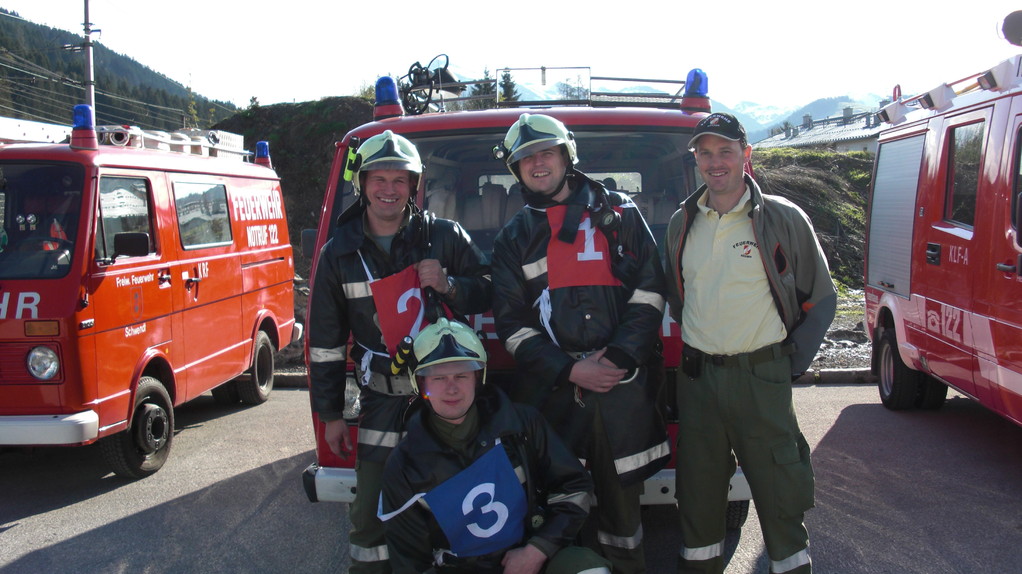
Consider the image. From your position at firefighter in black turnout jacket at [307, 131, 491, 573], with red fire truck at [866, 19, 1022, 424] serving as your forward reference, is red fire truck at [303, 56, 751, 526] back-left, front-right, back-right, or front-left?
front-left

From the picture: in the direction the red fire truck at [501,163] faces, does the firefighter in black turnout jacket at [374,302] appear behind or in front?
in front

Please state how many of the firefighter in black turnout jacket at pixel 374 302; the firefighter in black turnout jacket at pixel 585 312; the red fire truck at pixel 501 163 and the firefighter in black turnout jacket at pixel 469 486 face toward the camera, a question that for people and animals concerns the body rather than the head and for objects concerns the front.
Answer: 4

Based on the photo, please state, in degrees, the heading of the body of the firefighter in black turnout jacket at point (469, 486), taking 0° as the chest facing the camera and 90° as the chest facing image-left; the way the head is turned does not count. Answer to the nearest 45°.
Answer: approximately 0°

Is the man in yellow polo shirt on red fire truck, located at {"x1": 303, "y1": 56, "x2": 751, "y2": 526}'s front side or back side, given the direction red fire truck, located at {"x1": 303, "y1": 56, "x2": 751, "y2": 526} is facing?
on the front side

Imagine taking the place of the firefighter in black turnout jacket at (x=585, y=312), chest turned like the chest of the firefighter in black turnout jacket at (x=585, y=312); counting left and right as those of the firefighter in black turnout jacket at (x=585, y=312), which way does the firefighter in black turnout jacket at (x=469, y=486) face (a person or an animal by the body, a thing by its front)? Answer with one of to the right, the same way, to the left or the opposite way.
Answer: the same way

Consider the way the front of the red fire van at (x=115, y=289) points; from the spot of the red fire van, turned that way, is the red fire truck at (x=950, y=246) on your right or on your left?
on your left

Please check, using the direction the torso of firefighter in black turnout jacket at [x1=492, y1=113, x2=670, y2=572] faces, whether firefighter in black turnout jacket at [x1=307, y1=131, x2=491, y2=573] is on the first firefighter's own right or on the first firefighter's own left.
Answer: on the first firefighter's own right

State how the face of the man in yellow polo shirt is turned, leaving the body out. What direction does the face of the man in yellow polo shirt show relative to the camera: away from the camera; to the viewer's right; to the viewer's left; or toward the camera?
toward the camera

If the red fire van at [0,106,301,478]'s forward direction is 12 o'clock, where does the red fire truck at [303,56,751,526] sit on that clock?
The red fire truck is roughly at 9 o'clock from the red fire van.

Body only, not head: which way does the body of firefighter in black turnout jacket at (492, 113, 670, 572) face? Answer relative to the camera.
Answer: toward the camera

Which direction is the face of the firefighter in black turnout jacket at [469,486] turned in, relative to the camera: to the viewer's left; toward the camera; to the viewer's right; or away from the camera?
toward the camera

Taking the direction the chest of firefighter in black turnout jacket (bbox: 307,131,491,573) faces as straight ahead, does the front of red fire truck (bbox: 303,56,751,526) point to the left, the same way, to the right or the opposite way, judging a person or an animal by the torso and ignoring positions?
the same way

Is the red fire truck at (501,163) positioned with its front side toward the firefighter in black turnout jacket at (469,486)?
yes
